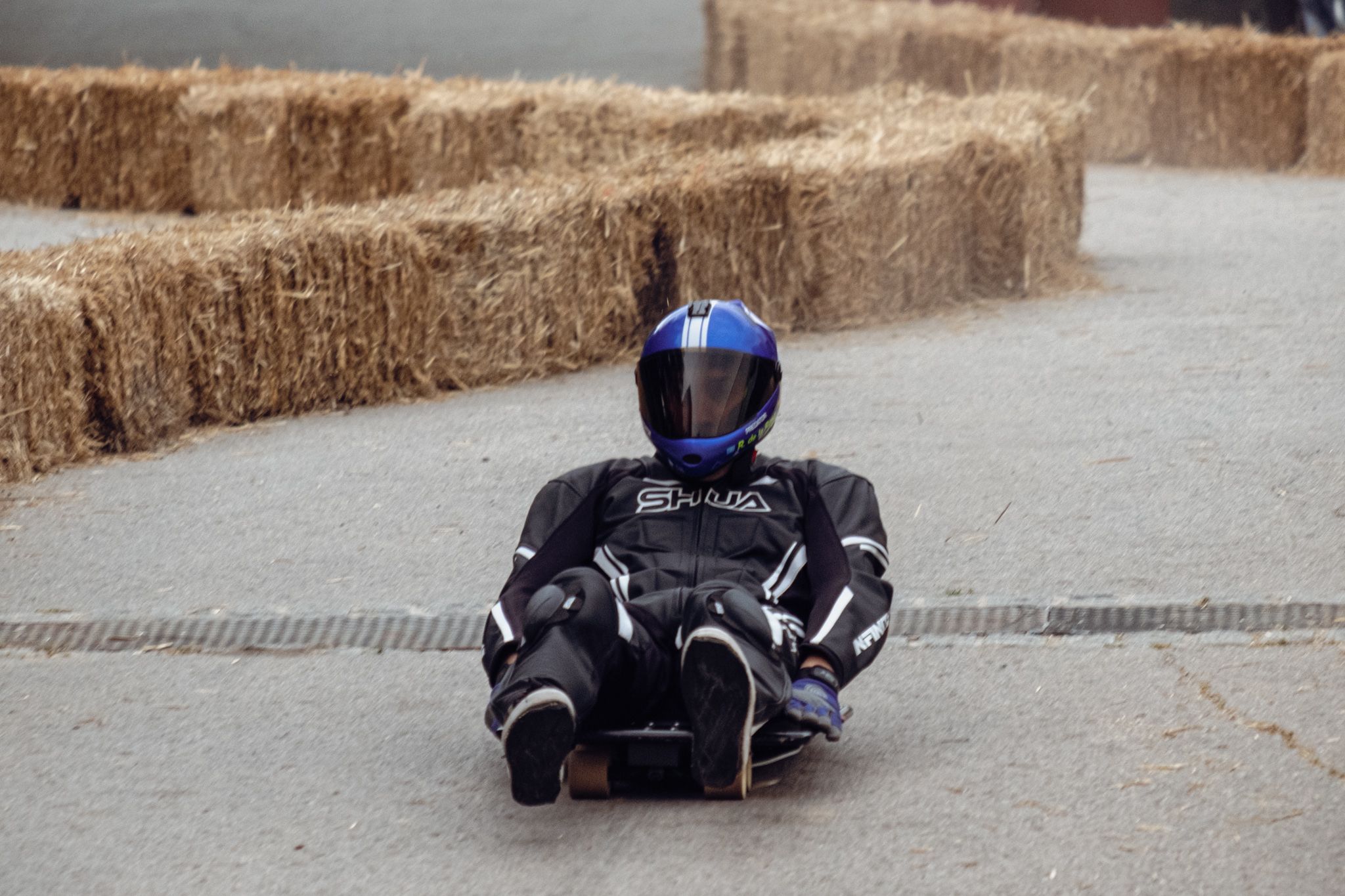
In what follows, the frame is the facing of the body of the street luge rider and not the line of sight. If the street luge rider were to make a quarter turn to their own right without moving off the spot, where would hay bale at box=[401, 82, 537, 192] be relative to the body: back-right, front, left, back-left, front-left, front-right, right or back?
right

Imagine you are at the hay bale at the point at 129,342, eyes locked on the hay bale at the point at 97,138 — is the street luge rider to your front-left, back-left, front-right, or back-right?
back-right

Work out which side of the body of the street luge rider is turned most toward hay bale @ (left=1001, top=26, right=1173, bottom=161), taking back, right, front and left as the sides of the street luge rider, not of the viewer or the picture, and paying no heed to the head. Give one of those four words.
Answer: back

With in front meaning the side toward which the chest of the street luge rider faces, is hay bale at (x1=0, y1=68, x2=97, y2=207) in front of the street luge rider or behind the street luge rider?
behind

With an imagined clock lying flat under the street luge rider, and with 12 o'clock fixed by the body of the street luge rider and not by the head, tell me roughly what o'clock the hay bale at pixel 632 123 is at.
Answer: The hay bale is roughly at 6 o'clock from the street luge rider.

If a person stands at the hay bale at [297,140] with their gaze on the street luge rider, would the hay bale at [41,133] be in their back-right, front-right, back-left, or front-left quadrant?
back-right

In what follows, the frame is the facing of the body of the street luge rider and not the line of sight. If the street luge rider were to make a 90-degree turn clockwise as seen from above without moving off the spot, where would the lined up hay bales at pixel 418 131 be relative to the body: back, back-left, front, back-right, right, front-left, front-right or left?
right

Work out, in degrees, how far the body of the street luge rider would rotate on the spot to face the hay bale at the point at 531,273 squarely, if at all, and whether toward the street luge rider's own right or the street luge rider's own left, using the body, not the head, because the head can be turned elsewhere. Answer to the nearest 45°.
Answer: approximately 180°

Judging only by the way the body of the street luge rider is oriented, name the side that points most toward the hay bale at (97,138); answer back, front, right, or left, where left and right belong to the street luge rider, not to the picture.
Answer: back

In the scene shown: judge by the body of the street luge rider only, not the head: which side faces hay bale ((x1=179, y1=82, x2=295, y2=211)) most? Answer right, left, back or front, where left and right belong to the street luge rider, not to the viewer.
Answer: back

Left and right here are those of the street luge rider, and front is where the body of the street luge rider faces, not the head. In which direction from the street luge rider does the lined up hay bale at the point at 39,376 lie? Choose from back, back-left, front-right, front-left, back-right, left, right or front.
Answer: back-right

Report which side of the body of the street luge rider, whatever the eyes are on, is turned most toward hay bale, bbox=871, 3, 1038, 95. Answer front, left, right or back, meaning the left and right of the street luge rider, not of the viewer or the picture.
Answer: back

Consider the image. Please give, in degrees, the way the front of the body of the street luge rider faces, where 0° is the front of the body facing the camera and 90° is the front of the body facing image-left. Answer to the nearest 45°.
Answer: approximately 0°

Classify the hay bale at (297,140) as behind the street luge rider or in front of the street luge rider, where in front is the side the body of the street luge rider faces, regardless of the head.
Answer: behind

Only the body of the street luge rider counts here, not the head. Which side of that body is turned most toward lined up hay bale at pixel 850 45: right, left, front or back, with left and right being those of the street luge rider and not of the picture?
back

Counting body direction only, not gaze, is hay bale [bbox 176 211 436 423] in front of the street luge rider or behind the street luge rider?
behind
